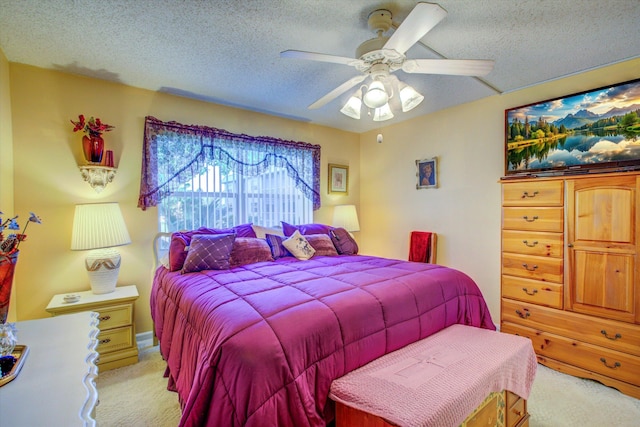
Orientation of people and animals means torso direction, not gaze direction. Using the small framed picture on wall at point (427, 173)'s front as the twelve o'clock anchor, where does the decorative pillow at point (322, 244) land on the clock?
The decorative pillow is roughly at 12 o'clock from the small framed picture on wall.

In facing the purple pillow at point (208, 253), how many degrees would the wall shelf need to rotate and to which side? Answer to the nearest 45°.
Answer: approximately 45° to its left

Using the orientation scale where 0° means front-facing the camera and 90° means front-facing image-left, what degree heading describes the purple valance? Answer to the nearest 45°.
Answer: approximately 315°

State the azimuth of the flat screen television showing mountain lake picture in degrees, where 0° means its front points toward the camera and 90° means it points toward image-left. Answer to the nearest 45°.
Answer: approximately 45°

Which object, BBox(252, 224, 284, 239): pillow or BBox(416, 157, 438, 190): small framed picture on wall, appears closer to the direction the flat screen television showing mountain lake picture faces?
the pillow
